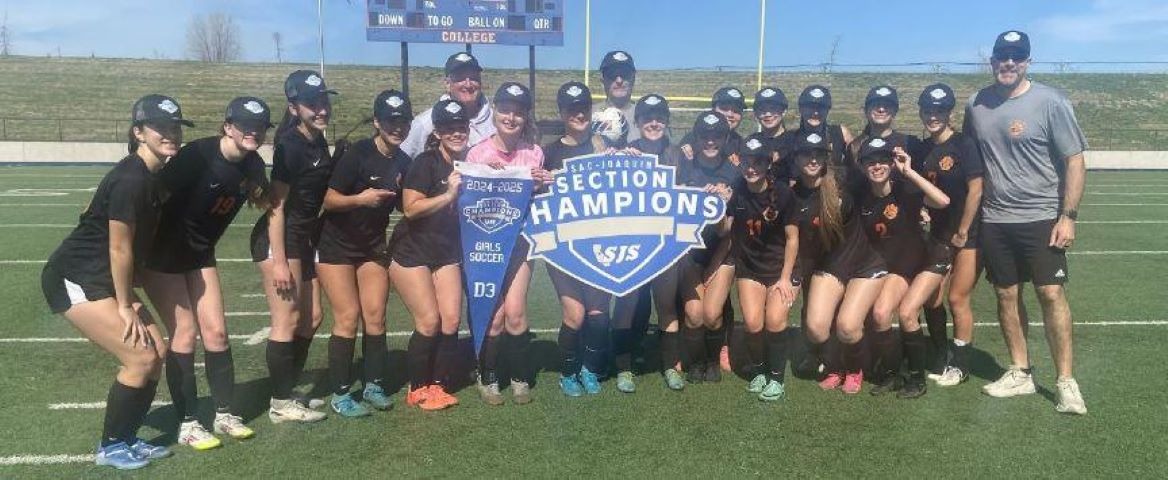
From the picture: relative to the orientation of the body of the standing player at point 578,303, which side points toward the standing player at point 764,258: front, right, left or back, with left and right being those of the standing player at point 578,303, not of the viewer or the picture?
left

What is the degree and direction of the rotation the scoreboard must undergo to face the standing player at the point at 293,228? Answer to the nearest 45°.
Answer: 0° — it already faces them

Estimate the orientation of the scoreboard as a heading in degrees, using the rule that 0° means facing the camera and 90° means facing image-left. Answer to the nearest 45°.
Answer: approximately 0°
